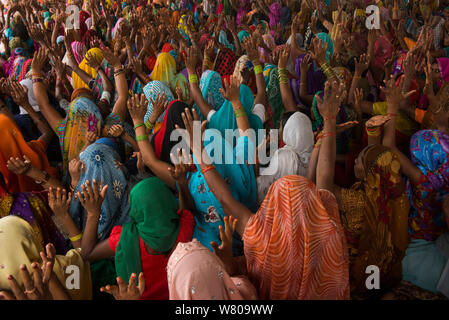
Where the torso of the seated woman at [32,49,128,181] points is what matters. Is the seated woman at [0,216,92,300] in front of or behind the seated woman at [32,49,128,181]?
behind

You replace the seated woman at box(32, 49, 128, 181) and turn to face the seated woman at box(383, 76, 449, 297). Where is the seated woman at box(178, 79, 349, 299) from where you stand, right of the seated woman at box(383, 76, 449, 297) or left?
right

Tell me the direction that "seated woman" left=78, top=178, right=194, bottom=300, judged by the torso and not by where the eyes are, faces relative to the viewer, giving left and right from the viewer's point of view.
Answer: facing away from the viewer

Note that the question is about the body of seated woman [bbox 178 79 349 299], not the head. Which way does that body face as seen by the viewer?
away from the camera

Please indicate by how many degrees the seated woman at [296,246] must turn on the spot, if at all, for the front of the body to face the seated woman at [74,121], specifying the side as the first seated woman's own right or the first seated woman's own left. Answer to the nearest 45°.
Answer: approximately 45° to the first seated woman's own left

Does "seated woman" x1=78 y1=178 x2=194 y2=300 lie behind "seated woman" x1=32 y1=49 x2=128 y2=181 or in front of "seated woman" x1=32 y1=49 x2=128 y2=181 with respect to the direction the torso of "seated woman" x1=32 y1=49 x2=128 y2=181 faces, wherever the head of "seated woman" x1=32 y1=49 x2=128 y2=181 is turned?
behind

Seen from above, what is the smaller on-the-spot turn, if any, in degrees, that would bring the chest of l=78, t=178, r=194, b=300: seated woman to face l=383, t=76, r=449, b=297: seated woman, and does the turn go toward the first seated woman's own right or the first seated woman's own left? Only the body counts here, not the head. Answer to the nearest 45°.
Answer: approximately 90° to the first seated woman's own right

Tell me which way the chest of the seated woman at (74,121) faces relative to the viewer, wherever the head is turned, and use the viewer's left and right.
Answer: facing away from the viewer
